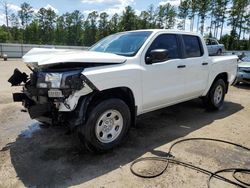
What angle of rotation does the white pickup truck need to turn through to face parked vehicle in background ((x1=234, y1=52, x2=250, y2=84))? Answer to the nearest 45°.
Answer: approximately 180°

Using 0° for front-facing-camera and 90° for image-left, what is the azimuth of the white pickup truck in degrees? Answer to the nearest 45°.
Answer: approximately 45°
